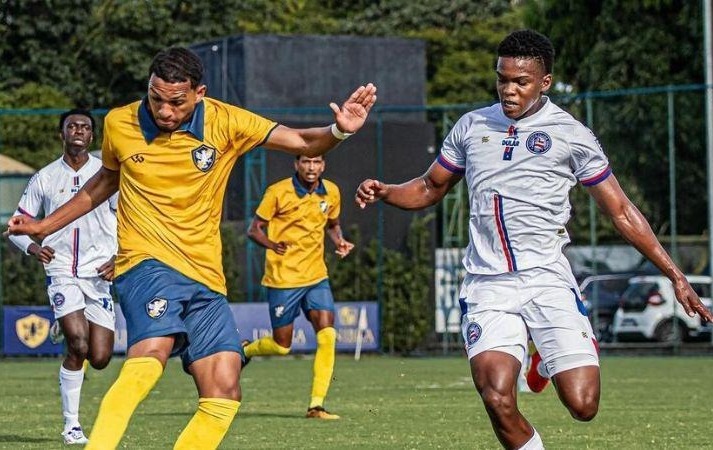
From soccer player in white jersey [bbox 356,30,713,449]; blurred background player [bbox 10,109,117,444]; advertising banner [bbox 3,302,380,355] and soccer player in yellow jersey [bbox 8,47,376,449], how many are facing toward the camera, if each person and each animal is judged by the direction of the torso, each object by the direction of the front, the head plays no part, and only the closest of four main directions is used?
4

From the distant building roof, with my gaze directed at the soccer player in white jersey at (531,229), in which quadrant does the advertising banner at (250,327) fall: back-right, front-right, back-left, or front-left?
front-left

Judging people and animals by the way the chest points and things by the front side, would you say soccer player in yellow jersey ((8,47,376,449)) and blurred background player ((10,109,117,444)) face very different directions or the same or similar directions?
same or similar directions

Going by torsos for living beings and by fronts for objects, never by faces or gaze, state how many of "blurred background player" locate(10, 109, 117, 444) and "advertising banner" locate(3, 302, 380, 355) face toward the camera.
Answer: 2

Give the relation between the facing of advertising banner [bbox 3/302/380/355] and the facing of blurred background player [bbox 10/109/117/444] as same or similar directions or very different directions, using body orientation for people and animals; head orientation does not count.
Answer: same or similar directions

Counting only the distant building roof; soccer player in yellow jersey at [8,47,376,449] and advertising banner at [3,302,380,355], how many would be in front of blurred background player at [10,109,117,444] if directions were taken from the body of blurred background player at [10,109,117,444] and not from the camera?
1

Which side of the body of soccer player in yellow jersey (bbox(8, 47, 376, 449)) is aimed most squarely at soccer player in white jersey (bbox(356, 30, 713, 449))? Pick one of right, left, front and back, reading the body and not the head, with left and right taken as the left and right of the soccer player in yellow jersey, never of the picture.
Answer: left

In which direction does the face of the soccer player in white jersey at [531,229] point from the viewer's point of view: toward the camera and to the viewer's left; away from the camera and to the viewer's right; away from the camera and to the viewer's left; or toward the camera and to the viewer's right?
toward the camera and to the viewer's left

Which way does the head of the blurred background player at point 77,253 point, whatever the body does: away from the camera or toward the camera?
toward the camera

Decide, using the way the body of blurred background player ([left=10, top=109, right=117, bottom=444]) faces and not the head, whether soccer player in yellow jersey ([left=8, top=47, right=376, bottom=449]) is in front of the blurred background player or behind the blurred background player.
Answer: in front

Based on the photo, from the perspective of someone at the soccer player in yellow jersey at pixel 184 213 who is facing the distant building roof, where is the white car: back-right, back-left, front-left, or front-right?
front-right

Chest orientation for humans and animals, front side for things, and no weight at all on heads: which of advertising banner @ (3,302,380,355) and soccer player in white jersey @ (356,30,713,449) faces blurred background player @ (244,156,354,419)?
the advertising banner

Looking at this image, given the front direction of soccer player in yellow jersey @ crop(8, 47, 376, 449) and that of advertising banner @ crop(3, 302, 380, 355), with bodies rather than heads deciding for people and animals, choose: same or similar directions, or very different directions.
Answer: same or similar directions

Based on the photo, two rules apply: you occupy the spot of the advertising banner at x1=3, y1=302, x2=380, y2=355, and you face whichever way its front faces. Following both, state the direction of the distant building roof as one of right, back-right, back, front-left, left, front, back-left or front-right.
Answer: back-right

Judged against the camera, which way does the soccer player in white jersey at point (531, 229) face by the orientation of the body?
toward the camera
